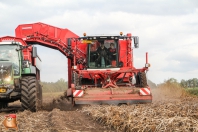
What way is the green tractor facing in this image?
toward the camera
